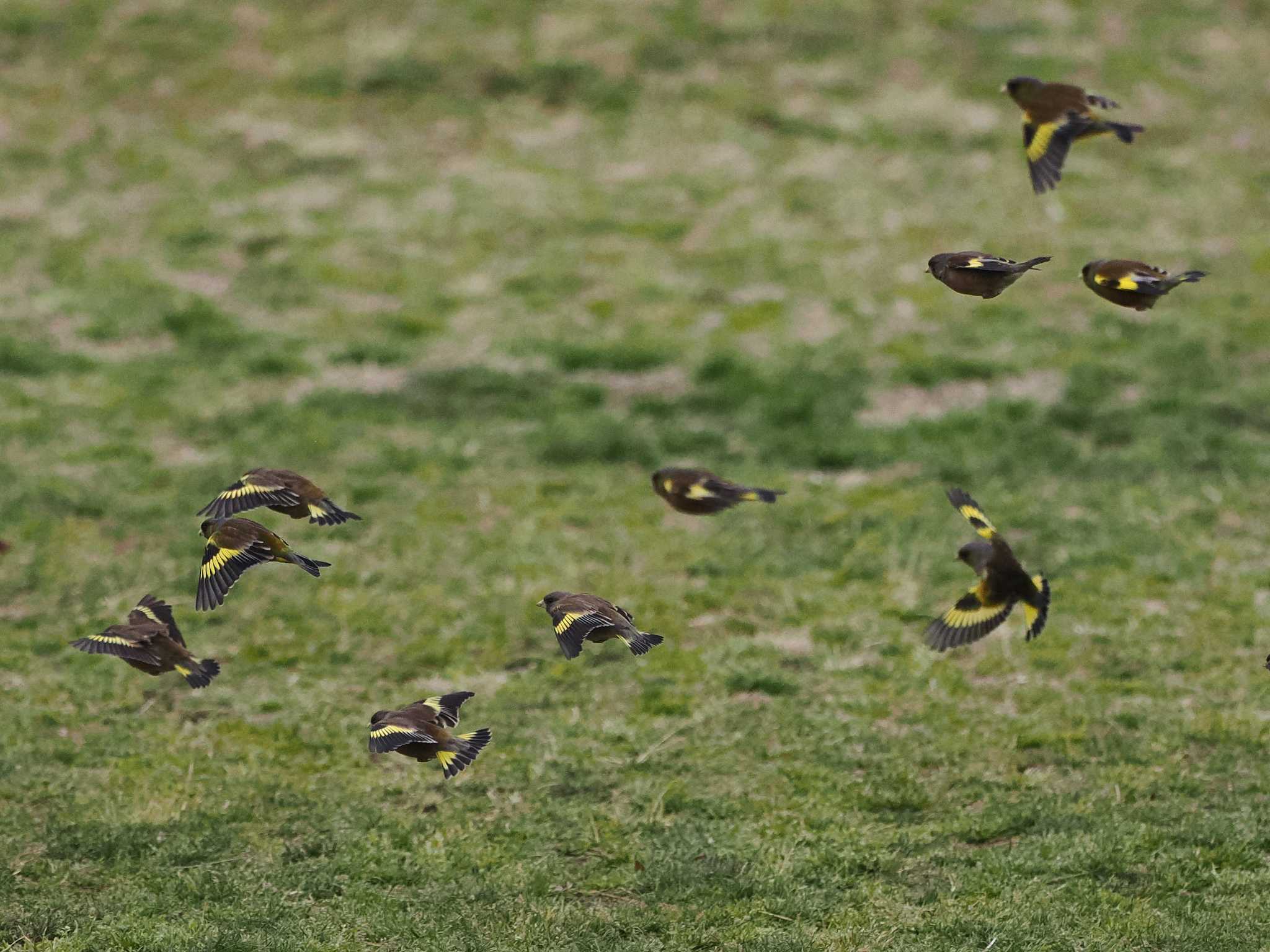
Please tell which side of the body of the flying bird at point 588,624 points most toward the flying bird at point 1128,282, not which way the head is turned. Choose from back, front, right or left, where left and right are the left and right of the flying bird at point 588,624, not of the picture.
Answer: back

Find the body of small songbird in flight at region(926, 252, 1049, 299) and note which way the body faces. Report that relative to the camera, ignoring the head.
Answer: to the viewer's left

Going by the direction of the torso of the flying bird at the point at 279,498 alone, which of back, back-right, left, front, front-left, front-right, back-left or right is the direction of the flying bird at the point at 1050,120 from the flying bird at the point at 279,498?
back-right

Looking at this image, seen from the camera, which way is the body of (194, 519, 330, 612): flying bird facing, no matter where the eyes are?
to the viewer's left

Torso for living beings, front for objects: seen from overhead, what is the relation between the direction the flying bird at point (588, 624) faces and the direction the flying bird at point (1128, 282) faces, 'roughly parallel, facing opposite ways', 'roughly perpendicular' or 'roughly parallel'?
roughly parallel

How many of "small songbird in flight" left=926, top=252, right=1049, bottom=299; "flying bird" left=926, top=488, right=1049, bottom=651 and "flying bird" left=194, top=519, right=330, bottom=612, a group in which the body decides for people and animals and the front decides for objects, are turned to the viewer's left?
3

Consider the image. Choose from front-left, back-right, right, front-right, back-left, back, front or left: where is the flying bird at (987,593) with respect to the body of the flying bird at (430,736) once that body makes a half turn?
front-left

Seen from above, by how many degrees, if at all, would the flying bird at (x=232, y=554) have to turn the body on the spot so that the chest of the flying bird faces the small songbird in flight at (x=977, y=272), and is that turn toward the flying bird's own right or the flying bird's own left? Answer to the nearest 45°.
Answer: approximately 180°

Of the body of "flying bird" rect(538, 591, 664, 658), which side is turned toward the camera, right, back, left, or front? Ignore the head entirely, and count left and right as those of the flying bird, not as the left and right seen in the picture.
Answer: left

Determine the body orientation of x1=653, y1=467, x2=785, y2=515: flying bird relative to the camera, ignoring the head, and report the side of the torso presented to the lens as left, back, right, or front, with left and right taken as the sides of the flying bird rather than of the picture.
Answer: left

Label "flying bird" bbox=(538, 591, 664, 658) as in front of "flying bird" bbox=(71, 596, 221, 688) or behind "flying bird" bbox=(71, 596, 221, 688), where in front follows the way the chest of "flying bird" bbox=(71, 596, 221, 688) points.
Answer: behind

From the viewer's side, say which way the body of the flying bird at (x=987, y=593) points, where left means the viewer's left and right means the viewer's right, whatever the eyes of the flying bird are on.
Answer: facing to the left of the viewer

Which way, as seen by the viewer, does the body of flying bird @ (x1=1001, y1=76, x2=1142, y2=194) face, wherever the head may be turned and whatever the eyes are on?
to the viewer's left

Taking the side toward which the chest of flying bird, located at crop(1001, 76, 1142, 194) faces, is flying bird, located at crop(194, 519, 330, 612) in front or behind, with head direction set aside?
in front
